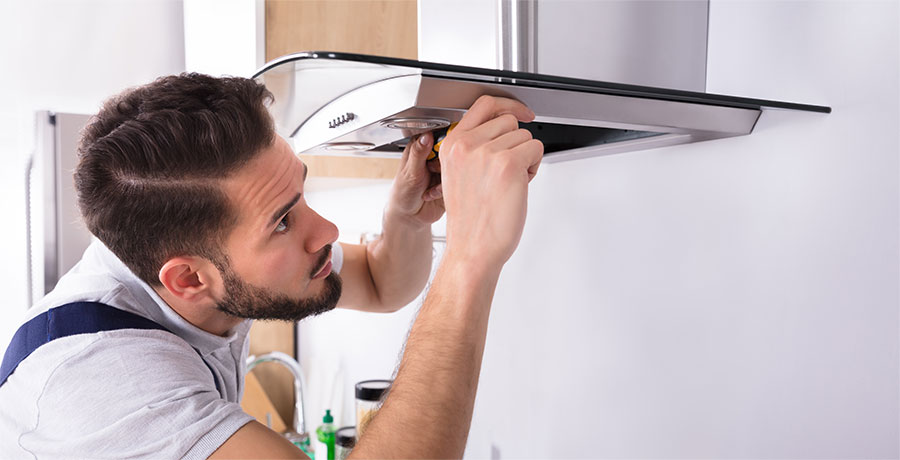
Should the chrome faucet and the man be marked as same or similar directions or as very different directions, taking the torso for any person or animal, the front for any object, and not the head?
very different directions

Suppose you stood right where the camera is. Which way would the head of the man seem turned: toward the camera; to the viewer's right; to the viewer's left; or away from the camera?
to the viewer's right

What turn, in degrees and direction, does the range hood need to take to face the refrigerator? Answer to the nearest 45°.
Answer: approximately 90° to its right

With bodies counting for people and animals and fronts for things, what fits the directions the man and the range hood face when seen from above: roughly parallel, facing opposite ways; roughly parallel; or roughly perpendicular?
roughly parallel, facing opposite ways

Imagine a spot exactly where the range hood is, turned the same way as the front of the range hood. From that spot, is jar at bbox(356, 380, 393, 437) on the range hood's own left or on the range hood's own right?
on the range hood's own right

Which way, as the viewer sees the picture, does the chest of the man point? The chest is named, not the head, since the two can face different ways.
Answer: to the viewer's right

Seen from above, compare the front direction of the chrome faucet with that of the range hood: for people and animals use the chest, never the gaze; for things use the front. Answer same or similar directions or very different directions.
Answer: same or similar directions
